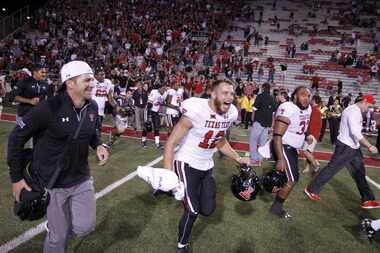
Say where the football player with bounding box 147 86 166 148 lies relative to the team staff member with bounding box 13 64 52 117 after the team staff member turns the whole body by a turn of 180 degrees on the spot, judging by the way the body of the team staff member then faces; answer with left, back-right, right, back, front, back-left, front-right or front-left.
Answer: right

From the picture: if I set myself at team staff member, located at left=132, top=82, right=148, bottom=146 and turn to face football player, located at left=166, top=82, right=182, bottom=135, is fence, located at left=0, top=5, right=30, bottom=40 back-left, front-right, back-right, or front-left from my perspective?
back-left

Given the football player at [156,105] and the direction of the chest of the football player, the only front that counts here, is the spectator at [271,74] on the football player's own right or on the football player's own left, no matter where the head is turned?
on the football player's own left

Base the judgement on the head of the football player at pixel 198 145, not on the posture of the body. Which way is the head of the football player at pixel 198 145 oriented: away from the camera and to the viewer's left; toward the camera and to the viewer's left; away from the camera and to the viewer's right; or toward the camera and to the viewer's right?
toward the camera and to the viewer's right

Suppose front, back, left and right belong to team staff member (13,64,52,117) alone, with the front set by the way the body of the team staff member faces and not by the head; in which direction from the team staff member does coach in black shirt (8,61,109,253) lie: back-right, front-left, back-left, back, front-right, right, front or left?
front-right

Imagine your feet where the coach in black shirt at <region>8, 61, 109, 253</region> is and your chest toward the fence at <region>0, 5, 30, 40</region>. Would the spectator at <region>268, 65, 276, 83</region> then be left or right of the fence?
right

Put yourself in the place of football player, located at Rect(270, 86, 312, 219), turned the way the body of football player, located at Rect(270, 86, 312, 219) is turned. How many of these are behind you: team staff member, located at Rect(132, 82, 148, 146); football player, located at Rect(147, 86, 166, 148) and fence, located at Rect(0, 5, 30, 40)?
3

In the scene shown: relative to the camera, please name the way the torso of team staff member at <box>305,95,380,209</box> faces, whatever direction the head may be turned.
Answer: to the viewer's right
